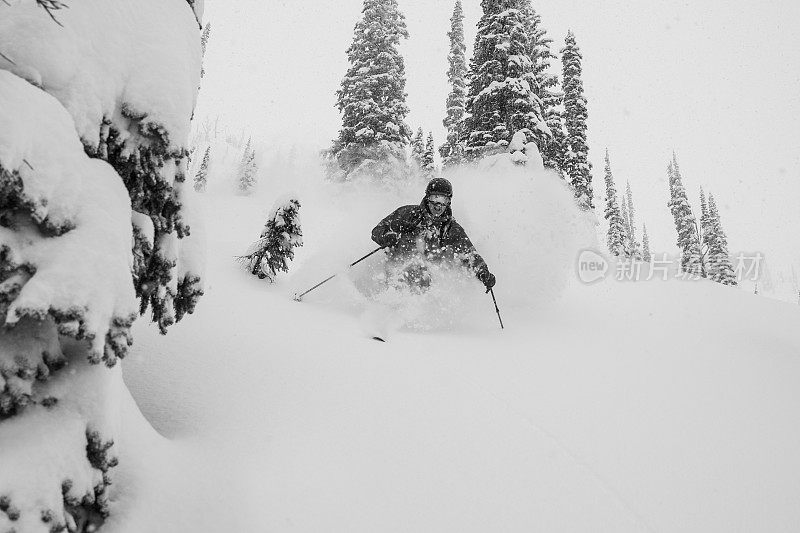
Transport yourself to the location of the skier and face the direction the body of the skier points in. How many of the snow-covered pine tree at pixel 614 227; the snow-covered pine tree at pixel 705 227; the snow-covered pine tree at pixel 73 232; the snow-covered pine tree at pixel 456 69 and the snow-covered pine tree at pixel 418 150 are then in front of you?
1

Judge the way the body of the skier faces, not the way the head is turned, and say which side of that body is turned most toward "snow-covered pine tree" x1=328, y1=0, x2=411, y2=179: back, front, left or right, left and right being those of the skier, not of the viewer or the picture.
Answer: back

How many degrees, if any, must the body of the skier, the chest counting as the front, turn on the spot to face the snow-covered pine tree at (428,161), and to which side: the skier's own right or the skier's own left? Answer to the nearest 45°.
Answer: approximately 180°

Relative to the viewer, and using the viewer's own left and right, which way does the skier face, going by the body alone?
facing the viewer

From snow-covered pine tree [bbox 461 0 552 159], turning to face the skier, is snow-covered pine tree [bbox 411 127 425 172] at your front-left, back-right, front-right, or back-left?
back-right

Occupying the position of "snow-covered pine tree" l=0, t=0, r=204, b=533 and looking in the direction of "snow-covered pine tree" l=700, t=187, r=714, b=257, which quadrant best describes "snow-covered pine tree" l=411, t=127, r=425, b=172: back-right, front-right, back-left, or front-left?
front-left

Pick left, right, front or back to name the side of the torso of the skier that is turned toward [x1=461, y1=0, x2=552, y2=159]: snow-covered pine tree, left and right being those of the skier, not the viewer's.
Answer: back

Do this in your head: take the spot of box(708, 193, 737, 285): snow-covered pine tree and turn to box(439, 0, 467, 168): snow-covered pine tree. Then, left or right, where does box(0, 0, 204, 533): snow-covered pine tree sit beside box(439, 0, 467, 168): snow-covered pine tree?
left

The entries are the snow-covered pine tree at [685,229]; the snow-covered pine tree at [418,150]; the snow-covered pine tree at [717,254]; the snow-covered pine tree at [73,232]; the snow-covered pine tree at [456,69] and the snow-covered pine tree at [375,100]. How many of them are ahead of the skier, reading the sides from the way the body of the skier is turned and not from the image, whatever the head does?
1

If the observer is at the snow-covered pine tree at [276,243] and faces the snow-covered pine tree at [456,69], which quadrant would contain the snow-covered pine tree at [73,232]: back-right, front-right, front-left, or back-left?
back-right

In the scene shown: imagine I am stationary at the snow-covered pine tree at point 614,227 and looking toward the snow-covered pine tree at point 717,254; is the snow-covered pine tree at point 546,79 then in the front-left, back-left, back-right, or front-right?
back-right

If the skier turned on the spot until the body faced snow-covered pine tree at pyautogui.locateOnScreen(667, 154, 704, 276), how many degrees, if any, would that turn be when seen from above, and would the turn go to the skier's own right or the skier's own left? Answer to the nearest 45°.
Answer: approximately 135° to the skier's own left

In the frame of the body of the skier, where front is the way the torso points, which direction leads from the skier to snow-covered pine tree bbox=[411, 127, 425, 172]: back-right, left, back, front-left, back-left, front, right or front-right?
back

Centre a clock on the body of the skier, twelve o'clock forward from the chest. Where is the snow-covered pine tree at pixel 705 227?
The snow-covered pine tree is roughly at 7 o'clock from the skier.
